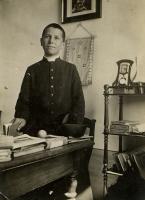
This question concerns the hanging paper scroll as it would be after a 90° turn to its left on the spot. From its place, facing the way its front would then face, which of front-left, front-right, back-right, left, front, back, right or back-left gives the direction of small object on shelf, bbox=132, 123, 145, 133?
front-right

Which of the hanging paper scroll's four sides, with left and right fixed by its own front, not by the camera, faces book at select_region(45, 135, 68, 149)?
front

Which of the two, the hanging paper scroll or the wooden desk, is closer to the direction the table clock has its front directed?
the wooden desk

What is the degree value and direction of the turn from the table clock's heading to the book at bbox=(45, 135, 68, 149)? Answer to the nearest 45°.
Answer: approximately 45° to its right

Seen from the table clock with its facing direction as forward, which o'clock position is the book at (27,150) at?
The book is roughly at 1 o'clock from the table clock.

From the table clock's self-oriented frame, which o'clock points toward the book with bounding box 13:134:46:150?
The book is roughly at 1 o'clock from the table clock.

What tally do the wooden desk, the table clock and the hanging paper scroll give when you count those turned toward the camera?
2

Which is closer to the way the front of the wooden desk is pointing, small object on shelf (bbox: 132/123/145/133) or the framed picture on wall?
the framed picture on wall

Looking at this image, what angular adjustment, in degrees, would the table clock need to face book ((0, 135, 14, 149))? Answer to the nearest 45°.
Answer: approximately 45° to its right

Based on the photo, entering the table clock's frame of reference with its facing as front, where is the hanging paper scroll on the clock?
The hanging paper scroll is roughly at 4 o'clock from the table clock.

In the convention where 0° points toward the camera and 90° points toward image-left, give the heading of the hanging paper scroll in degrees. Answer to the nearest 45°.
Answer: approximately 0°

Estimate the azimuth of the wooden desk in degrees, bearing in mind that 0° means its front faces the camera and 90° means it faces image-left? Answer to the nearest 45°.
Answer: approximately 135°

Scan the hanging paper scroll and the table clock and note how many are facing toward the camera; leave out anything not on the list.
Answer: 2
